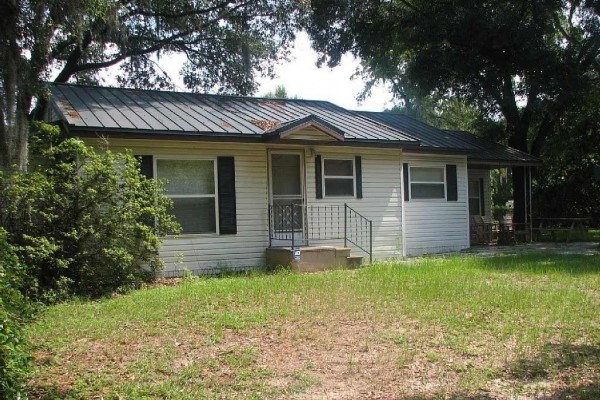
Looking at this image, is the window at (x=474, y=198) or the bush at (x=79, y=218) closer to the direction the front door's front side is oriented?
the bush

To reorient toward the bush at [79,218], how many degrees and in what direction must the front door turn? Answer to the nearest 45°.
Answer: approximately 45° to its right

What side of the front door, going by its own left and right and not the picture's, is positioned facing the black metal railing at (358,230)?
left

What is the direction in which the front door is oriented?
toward the camera

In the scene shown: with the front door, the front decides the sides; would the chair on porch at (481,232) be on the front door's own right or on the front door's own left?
on the front door's own left

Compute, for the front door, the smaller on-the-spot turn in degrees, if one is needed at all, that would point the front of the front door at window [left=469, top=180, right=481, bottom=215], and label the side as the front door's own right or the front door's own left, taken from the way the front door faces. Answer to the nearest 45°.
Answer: approximately 135° to the front door's own left

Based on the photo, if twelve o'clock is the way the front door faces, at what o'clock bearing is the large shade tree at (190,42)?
The large shade tree is roughly at 5 o'clock from the front door.

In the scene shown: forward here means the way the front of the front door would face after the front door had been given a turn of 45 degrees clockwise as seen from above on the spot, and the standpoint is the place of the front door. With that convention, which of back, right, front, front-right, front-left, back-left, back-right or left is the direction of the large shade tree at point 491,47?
back
